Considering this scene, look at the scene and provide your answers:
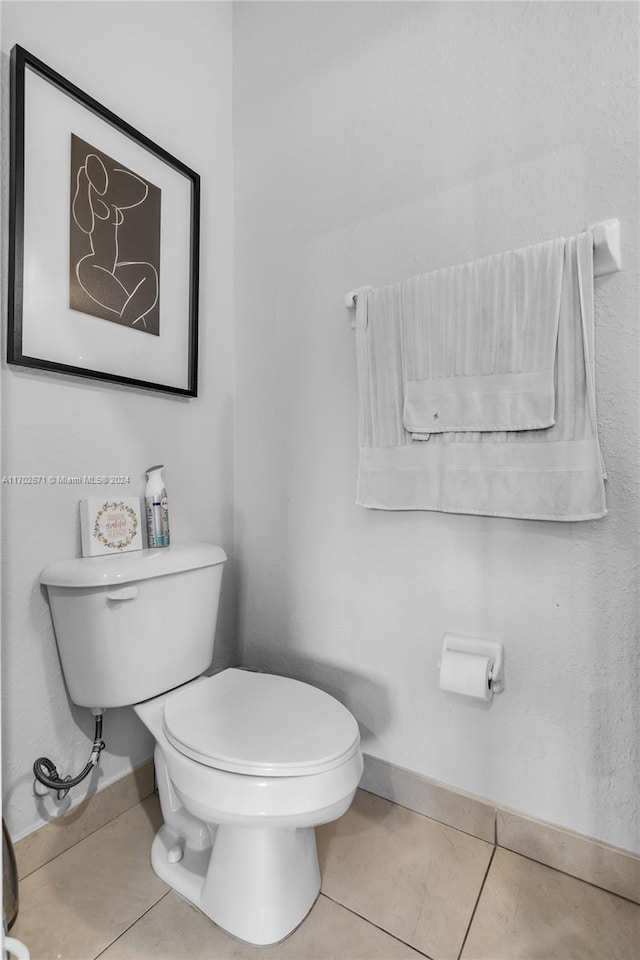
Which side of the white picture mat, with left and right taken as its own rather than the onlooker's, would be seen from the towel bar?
front

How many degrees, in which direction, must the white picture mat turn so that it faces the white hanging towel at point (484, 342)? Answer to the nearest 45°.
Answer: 0° — it already faces it

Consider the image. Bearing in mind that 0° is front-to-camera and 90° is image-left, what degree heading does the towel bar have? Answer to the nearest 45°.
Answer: approximately 45°

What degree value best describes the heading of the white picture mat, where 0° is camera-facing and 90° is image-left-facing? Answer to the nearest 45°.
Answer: approximately 315°

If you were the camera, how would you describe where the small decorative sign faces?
facing the viewer and to the right of the viewer

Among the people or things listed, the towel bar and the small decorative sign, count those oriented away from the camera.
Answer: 0

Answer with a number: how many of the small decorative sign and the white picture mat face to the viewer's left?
0
